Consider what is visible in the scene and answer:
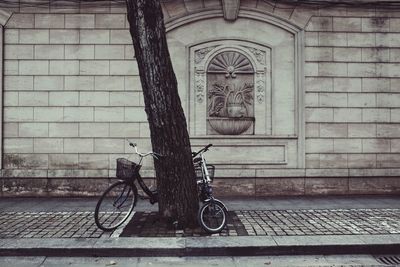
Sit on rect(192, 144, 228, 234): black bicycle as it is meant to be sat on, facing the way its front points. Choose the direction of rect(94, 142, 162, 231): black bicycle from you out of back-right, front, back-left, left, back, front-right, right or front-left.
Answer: back-right

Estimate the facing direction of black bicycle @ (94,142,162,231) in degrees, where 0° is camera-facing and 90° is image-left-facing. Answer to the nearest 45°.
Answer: approximately 45°

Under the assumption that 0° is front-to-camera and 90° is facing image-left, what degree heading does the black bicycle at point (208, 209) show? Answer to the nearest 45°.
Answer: approximately 315°

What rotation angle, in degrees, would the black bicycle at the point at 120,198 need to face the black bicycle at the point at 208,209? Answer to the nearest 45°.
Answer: approximately 135° to its left

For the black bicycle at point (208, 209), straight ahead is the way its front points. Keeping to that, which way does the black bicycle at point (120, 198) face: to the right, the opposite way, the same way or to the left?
to the right
